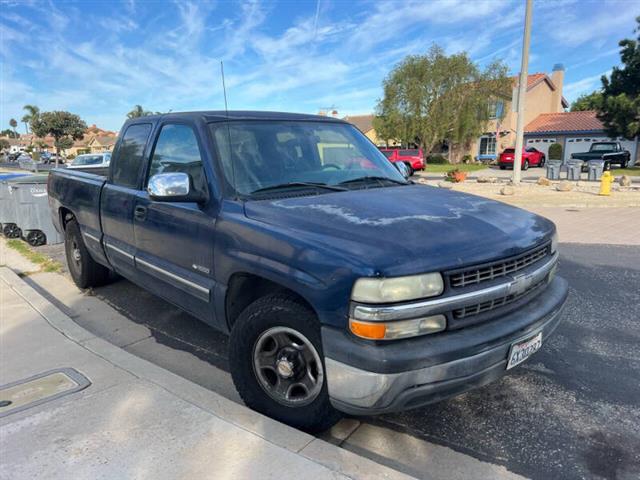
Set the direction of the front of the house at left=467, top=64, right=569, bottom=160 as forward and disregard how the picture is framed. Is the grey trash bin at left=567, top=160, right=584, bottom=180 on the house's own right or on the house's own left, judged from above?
on the house's own left

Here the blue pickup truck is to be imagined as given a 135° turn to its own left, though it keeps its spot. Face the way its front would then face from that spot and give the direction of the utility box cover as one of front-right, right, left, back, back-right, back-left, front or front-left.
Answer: left

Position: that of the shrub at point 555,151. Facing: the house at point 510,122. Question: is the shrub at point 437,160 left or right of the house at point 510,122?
left

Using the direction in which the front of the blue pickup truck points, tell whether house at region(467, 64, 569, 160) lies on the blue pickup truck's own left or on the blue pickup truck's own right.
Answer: on the blue pickup truck's own left

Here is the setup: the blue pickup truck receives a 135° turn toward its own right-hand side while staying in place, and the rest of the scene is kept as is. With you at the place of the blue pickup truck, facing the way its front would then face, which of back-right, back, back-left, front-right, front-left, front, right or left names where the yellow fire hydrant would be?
back-right

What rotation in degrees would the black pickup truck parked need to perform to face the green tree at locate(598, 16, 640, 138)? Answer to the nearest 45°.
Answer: approximately 90° to its right

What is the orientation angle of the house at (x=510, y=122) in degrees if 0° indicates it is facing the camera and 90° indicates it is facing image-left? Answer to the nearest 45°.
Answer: approximately 45°

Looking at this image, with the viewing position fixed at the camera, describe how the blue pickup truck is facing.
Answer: facing the viewer and to the right of the viewer

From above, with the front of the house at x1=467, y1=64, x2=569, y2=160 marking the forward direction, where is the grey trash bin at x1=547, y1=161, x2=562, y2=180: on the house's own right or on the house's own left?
on the house's own left

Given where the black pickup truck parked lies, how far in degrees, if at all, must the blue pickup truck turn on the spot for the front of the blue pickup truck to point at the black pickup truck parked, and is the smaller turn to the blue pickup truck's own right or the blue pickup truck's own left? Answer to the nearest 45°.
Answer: approximately 90° to the blue pickup truck's own left
